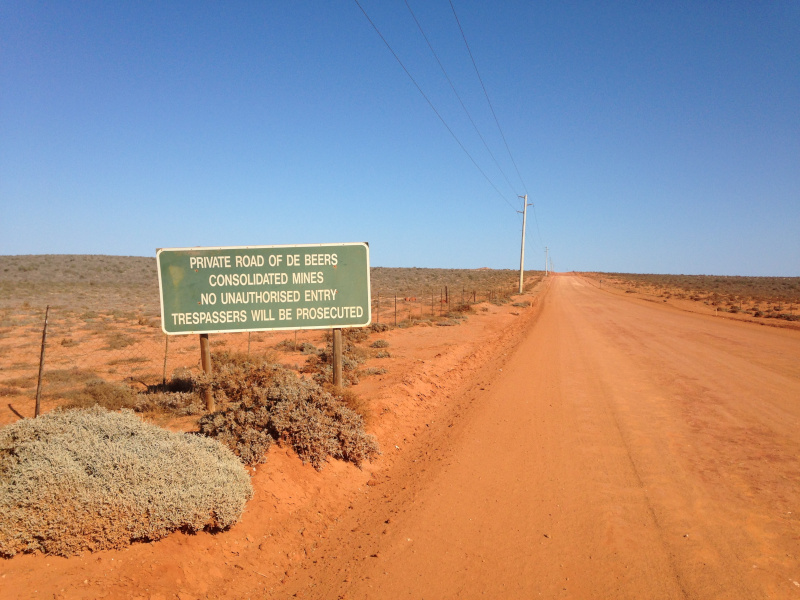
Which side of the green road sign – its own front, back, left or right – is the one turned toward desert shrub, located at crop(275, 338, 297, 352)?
back

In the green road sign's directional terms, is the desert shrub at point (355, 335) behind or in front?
behind

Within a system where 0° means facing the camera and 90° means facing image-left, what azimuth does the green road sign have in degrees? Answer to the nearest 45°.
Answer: approximately 0°

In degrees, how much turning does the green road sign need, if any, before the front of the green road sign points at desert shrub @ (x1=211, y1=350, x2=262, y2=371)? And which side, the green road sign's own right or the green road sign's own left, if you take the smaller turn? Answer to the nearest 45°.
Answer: approximately 180°

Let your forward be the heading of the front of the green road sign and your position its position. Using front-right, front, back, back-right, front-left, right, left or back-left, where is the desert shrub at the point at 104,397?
back-right

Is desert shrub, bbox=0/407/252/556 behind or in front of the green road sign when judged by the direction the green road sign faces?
in front
